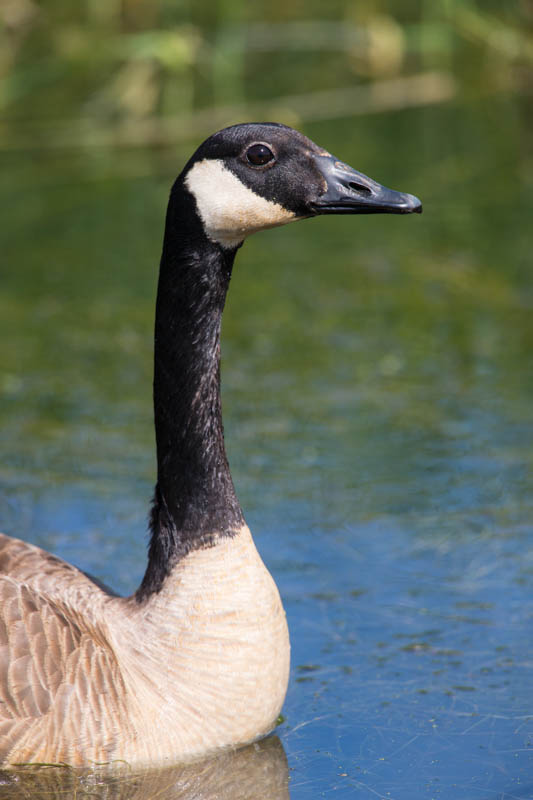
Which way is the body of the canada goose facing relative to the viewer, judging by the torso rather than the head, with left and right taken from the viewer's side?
facing to the right of the viewer
